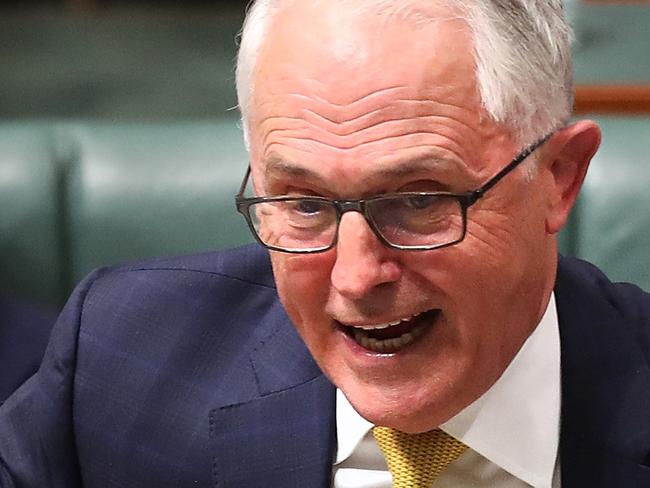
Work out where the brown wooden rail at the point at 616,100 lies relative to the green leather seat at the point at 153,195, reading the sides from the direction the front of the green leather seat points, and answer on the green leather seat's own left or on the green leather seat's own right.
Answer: on the green leather seat's own left

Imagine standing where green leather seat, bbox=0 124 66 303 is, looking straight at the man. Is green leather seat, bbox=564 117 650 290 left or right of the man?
left

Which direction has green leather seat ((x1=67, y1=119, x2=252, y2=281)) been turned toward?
toward the camera

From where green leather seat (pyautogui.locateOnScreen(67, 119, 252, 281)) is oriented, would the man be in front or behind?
in front

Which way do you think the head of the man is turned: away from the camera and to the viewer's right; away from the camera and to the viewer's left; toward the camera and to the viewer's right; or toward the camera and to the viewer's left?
toward the camera and to the viewer's left

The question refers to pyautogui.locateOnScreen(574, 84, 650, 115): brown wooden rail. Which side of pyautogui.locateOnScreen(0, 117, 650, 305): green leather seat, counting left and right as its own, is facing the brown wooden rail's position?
left
